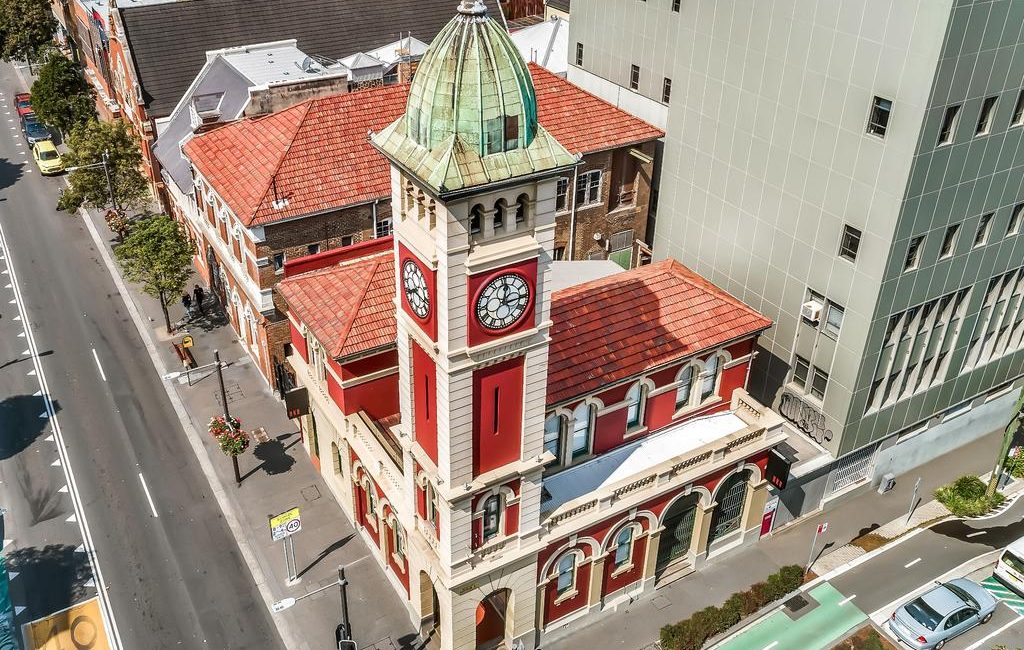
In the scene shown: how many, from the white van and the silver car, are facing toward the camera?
0

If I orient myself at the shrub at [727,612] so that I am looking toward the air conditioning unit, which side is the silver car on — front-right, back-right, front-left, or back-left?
front-right

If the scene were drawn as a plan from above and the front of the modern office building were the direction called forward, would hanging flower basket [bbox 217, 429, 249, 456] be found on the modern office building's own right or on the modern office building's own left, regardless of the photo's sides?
on the modern office building's own right

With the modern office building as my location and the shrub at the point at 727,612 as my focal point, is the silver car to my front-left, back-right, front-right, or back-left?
front-left

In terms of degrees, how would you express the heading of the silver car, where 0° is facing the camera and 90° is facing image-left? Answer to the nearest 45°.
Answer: approximately 225°

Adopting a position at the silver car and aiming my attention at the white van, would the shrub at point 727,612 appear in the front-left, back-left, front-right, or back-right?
back-left

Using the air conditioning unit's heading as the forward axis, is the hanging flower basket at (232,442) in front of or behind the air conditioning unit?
in front
